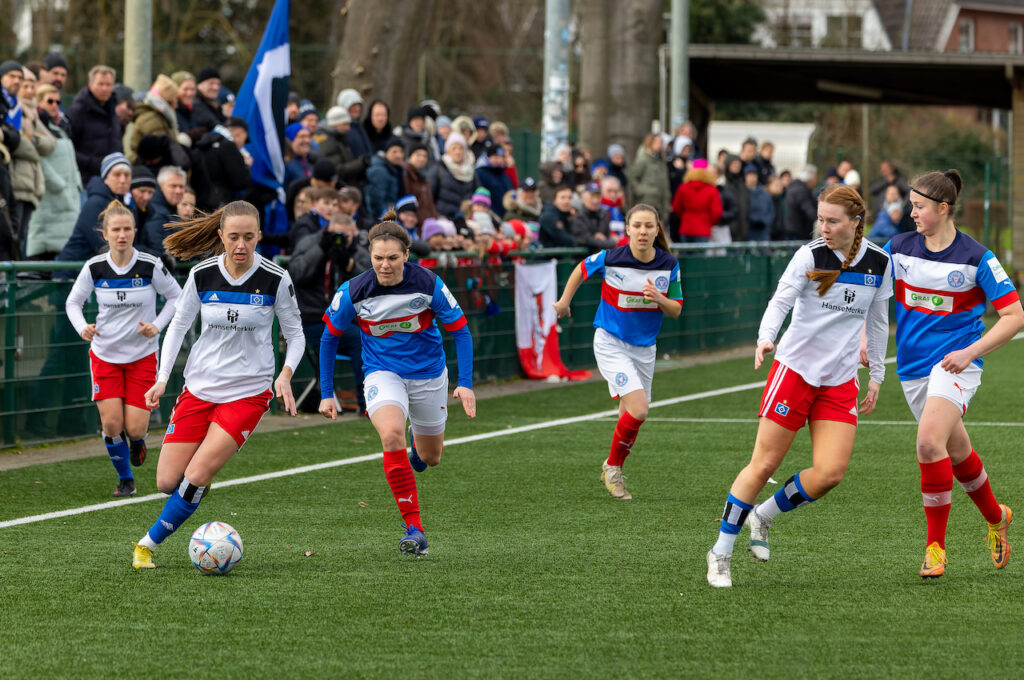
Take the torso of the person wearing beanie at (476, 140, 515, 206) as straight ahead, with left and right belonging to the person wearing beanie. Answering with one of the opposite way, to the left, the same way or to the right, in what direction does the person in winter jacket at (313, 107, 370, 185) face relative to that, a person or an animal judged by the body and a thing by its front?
the same way

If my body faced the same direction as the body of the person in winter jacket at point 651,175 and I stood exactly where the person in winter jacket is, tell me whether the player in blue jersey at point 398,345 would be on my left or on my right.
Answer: on my right

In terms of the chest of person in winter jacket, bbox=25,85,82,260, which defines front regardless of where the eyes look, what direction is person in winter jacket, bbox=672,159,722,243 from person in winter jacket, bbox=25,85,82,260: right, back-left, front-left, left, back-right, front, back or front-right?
left

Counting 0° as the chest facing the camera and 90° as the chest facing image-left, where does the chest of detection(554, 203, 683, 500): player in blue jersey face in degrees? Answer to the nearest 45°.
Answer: approximately 0°

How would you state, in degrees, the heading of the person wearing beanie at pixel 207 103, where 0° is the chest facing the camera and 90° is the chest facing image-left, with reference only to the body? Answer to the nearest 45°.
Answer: approximately 315°

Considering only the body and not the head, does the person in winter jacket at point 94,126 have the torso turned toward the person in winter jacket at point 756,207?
no

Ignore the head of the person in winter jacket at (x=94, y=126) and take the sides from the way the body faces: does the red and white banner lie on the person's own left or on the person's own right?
on the person's own left

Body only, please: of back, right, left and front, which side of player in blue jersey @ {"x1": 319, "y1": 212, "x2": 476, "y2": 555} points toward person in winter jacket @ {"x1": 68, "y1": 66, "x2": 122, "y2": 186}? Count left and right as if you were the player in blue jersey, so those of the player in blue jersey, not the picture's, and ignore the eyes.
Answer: back

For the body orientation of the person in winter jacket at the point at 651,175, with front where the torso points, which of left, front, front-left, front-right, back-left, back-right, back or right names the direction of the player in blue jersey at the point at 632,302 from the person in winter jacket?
front-right

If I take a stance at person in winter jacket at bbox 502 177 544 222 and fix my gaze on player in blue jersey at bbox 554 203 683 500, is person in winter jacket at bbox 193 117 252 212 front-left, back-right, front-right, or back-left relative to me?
front-right

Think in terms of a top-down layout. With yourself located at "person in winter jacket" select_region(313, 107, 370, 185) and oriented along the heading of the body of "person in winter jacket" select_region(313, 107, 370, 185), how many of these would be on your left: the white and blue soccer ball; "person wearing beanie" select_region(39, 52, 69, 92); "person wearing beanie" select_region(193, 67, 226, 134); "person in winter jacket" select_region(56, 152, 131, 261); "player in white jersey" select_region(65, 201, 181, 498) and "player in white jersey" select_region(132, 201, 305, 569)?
0

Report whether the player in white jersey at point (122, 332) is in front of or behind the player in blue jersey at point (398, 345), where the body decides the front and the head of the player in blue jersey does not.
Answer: behind

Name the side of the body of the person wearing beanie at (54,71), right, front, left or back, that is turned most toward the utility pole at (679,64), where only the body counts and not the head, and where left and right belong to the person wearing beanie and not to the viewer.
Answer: left

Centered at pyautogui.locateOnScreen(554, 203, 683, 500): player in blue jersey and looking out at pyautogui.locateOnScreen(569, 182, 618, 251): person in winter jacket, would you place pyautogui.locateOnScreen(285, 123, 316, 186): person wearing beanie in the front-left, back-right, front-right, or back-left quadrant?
front-left

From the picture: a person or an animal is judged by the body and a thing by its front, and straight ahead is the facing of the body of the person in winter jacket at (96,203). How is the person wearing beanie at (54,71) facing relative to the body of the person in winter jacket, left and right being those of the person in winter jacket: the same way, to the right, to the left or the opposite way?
the same way

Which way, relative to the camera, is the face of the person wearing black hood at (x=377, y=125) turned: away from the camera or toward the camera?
toward the camera

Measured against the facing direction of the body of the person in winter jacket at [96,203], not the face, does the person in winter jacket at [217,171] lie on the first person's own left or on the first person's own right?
on the first person's own left

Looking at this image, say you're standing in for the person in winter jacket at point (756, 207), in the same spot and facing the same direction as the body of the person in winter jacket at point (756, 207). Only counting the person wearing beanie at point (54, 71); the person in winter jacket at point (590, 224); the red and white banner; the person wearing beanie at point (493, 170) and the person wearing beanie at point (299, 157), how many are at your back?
0

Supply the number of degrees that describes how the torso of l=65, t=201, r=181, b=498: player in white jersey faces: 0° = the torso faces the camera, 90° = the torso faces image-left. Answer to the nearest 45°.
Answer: approximately 0°

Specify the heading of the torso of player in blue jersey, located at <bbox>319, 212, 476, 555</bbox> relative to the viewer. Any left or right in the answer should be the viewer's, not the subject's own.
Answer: facing the viewer

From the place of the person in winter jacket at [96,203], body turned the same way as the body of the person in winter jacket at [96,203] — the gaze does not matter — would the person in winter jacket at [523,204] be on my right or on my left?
on my left

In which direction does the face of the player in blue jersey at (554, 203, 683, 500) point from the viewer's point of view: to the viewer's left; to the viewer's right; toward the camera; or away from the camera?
toward the camera
